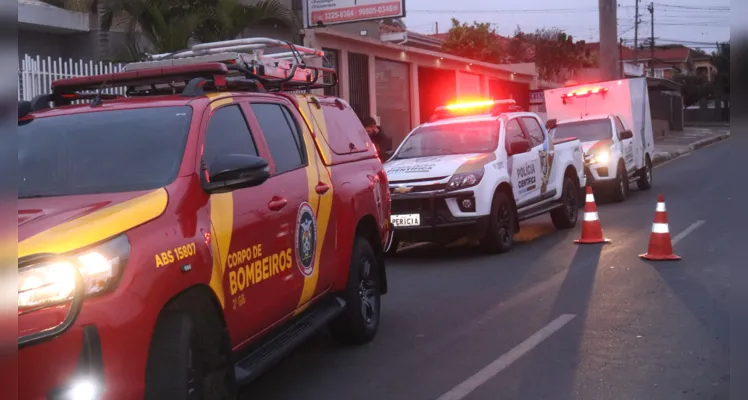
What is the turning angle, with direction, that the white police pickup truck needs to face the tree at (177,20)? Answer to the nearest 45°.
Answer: approximately 90° to its right

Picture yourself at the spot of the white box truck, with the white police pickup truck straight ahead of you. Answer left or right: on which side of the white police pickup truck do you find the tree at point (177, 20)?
right

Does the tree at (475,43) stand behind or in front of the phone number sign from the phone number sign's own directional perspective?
behind

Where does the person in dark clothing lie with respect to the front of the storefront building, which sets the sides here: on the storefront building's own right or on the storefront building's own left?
on the storefront building's own right

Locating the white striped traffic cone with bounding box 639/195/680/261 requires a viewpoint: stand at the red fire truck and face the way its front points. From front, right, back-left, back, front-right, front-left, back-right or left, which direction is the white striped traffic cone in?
back

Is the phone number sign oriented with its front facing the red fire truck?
yes

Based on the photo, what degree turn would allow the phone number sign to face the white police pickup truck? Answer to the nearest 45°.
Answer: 0° — it already faces it

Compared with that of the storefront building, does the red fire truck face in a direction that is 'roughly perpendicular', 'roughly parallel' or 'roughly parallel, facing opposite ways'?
roughly perpendicular

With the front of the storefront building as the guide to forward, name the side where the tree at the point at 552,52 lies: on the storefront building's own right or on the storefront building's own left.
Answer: on the storefront building's own left
